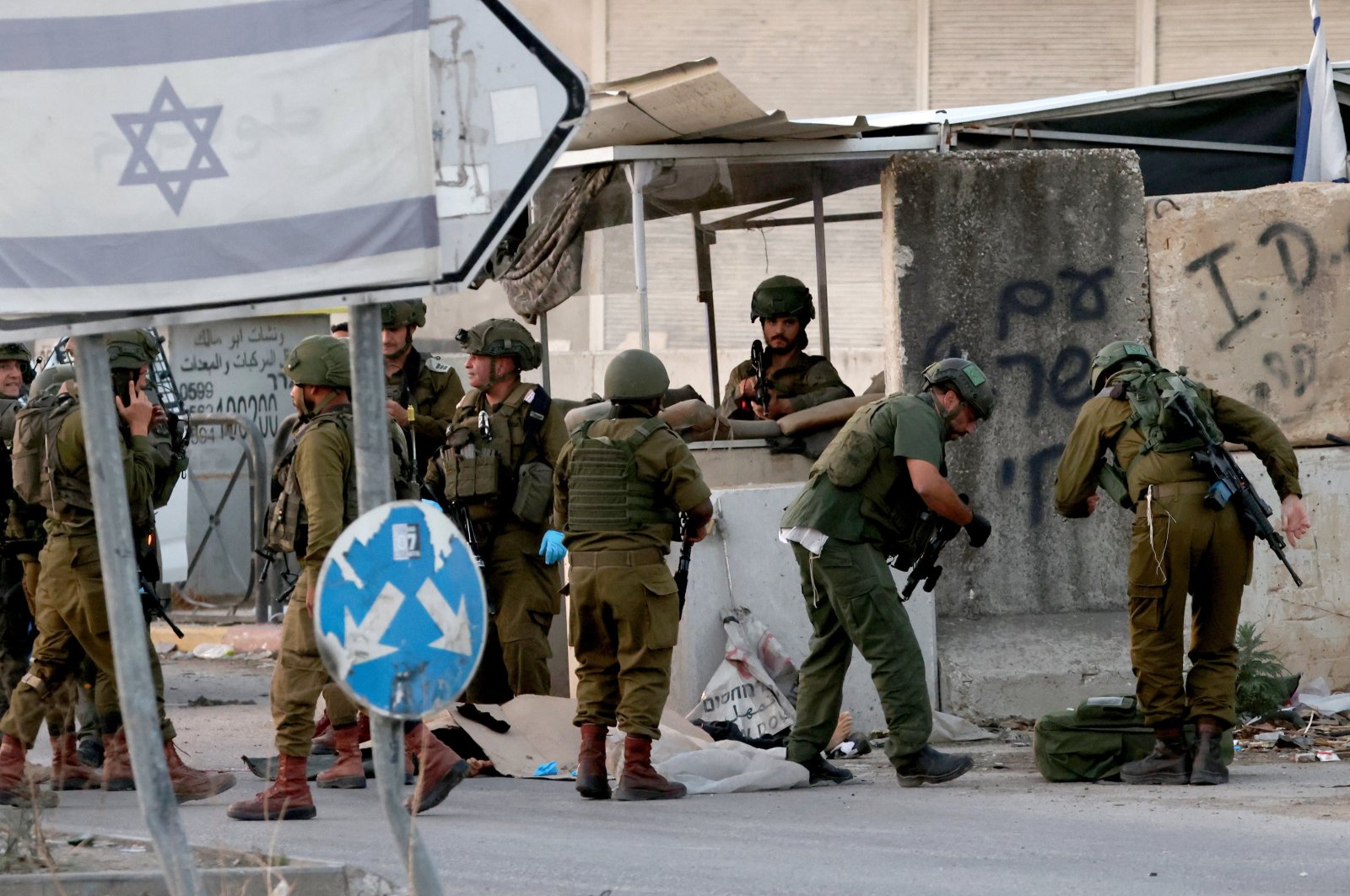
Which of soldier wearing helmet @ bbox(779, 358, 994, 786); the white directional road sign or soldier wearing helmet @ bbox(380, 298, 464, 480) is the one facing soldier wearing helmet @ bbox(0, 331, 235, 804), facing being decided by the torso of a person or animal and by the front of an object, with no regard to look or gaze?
soldier wearing helmet @ bbox(380, 298, 464, 480)

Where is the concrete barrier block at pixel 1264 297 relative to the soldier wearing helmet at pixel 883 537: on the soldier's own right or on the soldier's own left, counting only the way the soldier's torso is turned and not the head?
on the soldier's own left

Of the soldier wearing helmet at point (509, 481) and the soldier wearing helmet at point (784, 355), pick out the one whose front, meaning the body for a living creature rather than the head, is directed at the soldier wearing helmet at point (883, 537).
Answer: the soldier wearing helmet at point (784, 355)

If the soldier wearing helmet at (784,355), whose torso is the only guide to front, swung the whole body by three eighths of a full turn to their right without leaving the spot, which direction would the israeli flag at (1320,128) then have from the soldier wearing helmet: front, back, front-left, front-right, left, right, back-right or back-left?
back-right

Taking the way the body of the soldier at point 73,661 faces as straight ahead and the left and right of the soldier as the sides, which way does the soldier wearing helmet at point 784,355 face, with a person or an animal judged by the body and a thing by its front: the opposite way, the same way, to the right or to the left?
to the right

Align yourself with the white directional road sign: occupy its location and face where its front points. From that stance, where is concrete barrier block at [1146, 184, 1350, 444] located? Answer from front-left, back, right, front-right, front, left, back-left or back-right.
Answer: back-left

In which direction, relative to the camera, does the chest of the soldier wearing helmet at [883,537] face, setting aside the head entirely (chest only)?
to the viewer's right

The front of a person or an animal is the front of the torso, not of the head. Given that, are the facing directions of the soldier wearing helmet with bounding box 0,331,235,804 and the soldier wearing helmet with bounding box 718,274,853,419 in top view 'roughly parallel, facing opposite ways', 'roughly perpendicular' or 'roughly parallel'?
roughly perpendicular

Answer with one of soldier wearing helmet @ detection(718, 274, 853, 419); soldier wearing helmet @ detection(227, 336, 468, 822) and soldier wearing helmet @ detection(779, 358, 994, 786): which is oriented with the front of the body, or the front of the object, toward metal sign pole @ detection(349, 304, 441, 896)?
soldier wearing helmet @ detection(718, 274, 853, 419)
